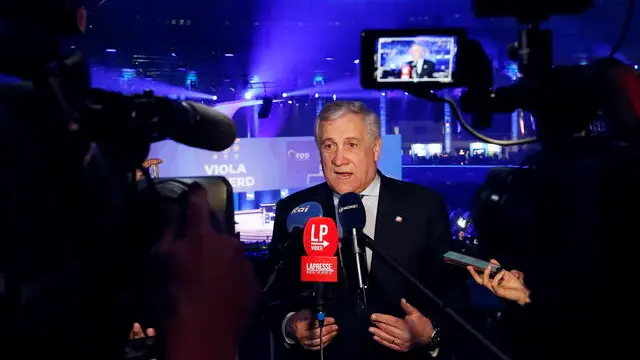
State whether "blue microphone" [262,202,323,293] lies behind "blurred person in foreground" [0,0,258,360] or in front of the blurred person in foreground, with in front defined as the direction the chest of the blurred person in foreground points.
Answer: in front

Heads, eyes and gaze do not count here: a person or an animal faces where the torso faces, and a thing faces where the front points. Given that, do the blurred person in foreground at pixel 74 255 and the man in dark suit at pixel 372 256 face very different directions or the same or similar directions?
very different directions

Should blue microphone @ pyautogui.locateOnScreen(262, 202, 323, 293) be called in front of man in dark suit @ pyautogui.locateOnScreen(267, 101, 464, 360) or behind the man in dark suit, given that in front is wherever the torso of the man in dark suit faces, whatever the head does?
in front

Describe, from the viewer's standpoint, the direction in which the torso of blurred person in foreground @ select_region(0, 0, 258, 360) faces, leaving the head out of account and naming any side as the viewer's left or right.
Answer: facing away from the viewer and to the right of the viewer

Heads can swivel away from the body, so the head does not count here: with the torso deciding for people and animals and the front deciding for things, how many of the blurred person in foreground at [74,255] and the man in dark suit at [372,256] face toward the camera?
1

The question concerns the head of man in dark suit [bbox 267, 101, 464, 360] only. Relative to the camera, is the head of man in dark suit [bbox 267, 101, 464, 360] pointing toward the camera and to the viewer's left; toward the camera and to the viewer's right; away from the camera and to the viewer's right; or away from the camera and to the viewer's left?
toward the camera and to the viewer's left

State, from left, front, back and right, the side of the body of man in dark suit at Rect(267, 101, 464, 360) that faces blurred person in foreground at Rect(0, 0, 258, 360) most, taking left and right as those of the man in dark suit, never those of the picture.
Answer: front

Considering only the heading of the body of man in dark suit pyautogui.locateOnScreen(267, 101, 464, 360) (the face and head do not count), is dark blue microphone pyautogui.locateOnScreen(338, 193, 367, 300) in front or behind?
in front

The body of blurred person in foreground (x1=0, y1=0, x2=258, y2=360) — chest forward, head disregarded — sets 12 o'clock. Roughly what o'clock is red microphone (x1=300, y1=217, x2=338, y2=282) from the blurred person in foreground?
The red microphone is roughly at 12 o'clock from the blurred person in foreground.

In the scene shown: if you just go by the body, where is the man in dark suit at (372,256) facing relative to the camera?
toward the camera

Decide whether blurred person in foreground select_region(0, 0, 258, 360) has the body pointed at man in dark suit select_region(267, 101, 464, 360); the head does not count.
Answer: yes

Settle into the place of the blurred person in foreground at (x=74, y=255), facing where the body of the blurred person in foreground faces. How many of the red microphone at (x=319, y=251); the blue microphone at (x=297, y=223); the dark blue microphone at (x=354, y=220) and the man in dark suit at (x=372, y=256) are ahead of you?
4
